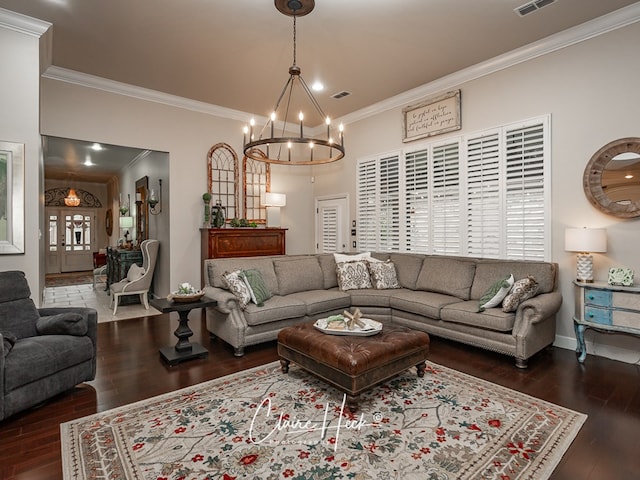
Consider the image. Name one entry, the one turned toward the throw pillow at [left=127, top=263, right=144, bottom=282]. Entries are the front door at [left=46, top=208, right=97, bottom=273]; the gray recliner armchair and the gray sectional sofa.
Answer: the front door

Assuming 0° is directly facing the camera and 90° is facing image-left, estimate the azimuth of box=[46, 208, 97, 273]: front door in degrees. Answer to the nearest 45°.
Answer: approximately 0°

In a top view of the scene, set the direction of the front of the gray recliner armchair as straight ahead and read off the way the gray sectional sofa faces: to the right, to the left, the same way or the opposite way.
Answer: to the right

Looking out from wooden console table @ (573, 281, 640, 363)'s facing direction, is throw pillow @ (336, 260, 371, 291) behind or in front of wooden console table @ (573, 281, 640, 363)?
in front

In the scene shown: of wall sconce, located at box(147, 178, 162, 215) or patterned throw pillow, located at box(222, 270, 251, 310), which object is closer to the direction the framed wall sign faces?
the patterned throw pillow

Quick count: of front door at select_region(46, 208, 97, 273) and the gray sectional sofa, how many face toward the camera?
2

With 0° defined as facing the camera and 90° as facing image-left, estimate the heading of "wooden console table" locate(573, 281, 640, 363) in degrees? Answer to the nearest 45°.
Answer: approximately 45°

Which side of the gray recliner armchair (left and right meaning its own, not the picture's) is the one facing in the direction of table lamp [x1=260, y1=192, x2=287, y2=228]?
left

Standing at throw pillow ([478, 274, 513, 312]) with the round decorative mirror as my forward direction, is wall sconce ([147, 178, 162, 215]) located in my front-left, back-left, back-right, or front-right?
back-left

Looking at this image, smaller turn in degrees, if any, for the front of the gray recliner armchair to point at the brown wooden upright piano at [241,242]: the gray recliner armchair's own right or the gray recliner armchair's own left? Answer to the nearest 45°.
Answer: approximately 90° to the gray recliner armchair's own left

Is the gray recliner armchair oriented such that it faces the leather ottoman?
yes
